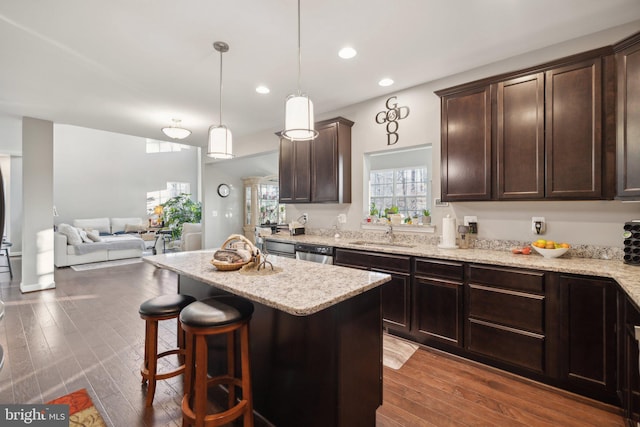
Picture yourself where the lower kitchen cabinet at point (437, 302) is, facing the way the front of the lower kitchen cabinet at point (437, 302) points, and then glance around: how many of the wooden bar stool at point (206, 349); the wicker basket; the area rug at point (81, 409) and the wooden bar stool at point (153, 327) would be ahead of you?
4

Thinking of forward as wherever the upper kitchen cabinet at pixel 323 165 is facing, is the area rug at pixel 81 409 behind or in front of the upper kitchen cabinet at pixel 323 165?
in front

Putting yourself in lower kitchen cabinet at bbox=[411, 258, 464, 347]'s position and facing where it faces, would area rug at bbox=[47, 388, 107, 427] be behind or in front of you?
in front

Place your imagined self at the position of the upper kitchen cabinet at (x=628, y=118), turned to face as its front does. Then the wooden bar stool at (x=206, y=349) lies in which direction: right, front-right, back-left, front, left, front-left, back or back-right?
front

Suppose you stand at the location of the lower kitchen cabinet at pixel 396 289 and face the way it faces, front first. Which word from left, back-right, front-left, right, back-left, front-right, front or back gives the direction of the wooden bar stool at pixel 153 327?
front

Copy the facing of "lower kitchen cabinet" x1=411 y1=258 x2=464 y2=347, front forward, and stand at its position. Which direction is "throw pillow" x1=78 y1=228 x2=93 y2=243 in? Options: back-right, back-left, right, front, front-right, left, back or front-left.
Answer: front-right

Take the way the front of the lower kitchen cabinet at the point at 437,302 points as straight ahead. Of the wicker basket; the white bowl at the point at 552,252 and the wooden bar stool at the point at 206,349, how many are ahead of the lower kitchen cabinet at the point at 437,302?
2

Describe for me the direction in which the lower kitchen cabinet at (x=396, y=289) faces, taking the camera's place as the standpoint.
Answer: facing the viewer and to the left of the viewer

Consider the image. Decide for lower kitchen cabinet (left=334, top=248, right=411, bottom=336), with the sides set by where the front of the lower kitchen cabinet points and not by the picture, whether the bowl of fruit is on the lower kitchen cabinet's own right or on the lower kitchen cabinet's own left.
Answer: on the lower kitchen cabinet's own left

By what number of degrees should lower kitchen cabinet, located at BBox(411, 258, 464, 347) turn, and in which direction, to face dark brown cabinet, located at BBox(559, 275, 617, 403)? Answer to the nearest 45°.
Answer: approximately 135° to its left

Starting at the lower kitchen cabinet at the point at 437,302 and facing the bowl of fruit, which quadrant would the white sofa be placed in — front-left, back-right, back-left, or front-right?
back-left
